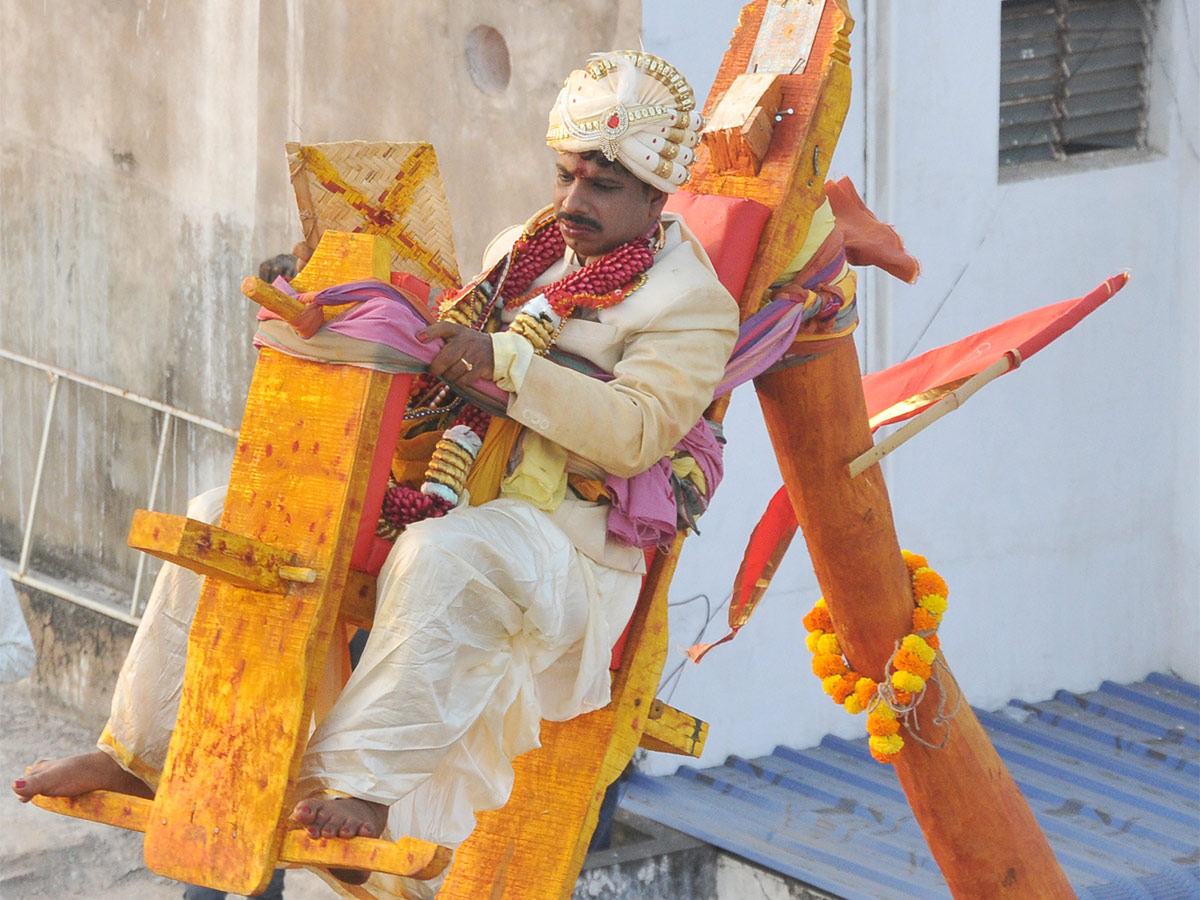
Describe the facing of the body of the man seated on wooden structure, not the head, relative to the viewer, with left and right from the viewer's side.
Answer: facing the viewer and to the left of the viewer

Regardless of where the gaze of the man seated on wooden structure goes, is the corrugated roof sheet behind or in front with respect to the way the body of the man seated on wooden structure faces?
behind

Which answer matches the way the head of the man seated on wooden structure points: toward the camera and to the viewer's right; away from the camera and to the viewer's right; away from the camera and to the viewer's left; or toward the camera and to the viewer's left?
toward the camera and to the viewer's left

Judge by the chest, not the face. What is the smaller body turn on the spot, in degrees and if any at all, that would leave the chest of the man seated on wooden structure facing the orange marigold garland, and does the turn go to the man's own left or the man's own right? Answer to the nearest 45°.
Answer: approximately 180°
